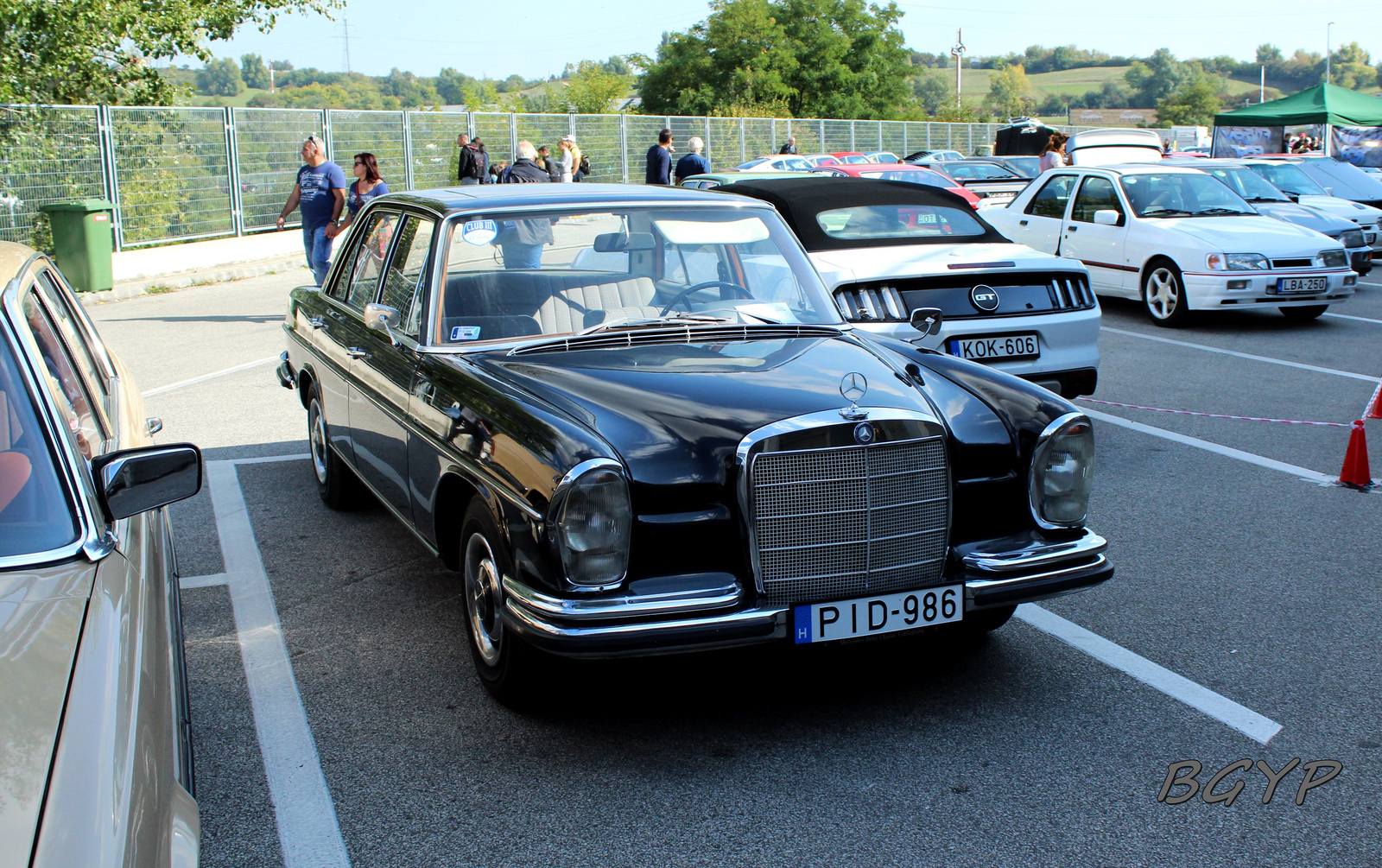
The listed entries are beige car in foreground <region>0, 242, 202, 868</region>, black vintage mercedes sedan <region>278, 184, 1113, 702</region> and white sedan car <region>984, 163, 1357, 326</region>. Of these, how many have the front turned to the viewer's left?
0

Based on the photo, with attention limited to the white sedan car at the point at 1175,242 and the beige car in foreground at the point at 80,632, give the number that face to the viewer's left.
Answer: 0

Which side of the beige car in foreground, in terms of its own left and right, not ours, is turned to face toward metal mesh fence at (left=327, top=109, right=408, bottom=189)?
back

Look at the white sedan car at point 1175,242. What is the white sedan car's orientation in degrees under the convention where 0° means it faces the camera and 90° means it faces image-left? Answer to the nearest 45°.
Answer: approximately 315°

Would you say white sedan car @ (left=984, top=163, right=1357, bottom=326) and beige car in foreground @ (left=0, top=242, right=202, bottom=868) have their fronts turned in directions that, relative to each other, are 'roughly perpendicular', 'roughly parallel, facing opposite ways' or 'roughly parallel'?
roughly parallel

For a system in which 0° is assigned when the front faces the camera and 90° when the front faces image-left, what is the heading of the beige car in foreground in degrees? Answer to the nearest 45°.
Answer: approximately 0°

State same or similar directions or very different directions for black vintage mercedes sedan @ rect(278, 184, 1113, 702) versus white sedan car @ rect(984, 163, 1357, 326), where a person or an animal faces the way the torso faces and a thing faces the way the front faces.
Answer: same or similar directions

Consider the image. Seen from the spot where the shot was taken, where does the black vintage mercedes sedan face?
facing the viewer and to the right of the viewer
